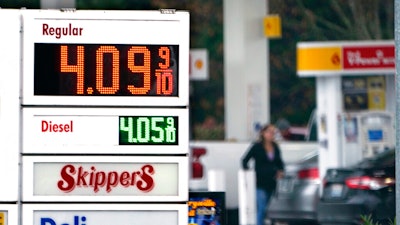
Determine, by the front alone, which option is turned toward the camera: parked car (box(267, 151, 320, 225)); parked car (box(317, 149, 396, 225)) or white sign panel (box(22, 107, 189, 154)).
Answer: the white sign panel

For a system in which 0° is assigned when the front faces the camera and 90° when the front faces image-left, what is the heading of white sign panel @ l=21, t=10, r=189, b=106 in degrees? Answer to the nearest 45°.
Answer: approximately 0°

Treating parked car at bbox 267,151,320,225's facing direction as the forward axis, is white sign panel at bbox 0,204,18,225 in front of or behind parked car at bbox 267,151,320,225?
behind

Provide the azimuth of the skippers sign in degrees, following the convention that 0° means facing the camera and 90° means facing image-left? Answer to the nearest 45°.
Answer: approximately 0°

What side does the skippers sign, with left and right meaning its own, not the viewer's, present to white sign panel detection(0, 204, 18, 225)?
right

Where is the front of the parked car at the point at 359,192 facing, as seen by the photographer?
facing away from the viewer and to the right of the viewer

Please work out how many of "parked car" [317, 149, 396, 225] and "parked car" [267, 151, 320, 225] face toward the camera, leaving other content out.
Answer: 0

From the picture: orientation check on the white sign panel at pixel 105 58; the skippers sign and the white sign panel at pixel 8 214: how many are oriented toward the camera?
3
